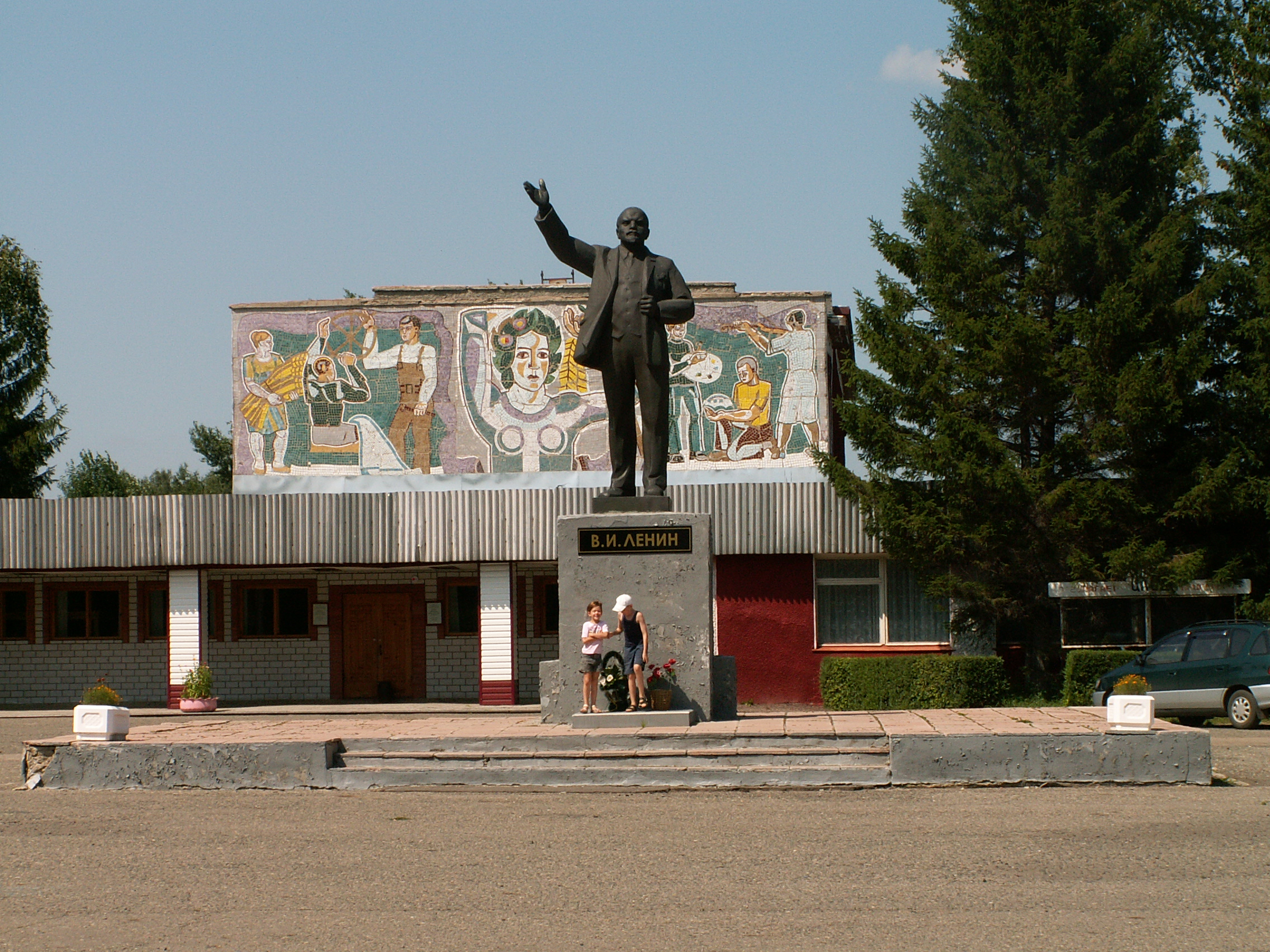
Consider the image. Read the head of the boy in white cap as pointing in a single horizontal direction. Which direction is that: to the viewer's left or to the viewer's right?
to the viewer's left

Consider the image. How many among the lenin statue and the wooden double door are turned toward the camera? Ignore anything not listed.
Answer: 2

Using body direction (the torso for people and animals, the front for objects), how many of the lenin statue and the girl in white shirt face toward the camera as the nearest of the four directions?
2

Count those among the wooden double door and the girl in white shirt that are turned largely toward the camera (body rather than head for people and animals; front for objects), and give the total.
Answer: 2

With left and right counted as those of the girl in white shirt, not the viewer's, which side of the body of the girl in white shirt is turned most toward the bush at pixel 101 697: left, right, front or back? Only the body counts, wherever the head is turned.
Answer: right

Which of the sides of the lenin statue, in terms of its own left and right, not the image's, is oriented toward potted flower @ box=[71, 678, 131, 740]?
right
